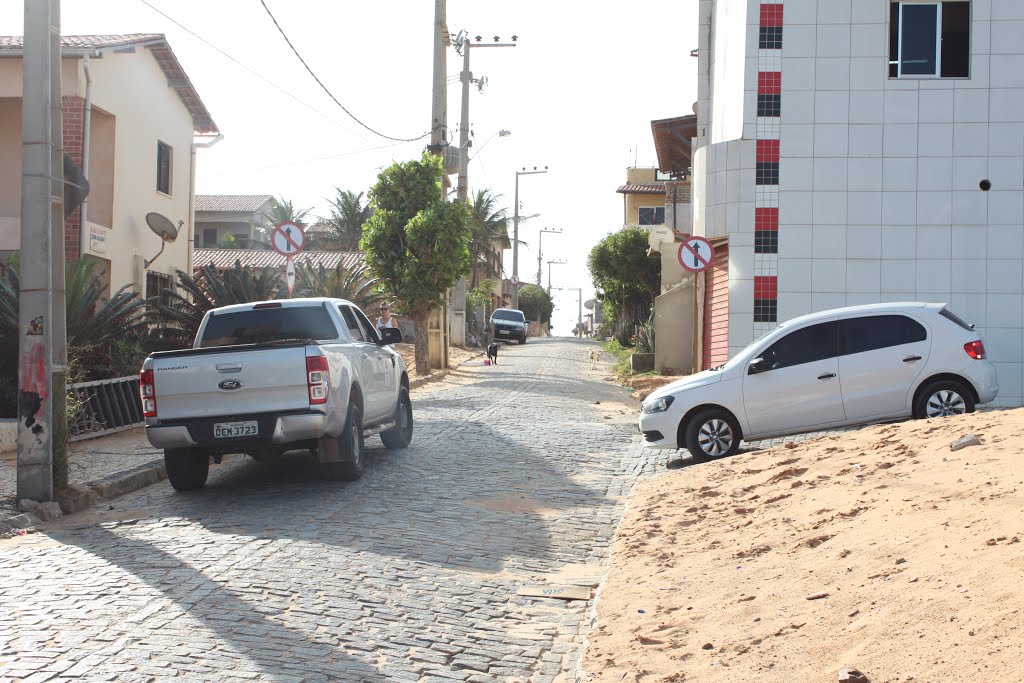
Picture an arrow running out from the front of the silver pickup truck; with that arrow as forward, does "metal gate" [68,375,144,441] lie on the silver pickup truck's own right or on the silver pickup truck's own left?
on the silver pickup truck's own left

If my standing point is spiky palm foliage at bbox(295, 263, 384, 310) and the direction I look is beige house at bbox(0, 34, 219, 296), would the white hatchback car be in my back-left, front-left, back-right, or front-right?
front-left

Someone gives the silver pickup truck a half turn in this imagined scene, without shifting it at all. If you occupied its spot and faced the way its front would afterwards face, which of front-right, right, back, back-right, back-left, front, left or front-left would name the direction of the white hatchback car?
back-left

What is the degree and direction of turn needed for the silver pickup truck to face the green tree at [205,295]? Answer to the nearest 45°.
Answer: approximately 45° to its left

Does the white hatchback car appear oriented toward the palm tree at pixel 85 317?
yes

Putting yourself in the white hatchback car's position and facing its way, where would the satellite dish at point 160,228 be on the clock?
The satellite dish is roughly at 1 o'clock from the white hatchback car.

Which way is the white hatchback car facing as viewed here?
to the viewer's left

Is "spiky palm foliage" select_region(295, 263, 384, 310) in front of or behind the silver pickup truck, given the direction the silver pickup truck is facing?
in front

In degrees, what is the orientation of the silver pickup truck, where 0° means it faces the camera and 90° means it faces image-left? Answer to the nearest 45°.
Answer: approximately 225°

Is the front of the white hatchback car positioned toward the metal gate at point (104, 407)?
yes

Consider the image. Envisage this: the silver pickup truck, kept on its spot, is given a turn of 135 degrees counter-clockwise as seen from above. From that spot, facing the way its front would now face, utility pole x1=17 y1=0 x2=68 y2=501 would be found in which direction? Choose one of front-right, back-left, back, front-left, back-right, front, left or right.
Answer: front

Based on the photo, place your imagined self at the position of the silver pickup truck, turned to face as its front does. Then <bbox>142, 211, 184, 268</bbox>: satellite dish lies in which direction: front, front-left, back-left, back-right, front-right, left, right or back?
front-left
